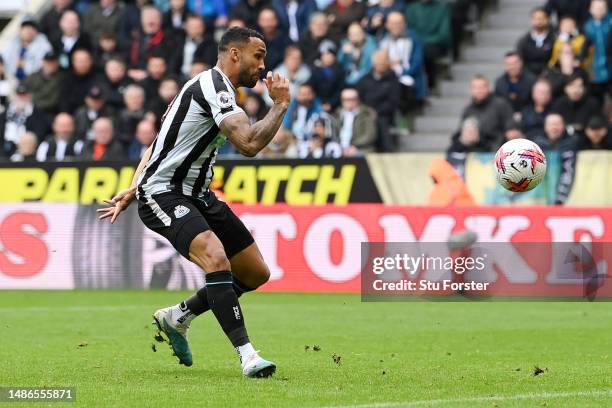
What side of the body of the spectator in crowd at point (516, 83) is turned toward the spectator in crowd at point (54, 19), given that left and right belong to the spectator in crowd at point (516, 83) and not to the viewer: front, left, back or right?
right

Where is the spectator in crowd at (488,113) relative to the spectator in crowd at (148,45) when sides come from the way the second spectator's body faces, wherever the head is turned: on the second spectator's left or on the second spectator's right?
on the second spectator's left

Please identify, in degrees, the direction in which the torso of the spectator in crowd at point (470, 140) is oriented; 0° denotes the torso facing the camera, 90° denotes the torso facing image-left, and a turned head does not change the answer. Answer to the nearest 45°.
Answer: approximately 0°

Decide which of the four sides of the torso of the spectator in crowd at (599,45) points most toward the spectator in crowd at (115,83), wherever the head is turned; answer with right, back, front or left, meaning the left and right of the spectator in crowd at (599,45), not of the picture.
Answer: right

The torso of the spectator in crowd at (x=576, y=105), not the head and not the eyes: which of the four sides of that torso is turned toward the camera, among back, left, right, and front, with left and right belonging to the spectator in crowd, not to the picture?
front

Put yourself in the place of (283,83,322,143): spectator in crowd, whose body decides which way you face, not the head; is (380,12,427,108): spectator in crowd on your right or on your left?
on your left

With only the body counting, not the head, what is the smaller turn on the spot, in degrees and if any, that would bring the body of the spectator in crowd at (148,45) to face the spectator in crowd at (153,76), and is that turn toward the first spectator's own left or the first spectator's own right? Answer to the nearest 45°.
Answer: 0° — they already face them

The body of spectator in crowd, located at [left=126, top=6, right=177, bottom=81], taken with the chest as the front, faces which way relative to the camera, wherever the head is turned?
toward the camera

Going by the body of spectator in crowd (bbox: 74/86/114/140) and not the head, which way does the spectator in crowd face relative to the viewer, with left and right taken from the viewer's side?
facing the viewer

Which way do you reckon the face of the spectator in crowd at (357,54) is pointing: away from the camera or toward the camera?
toward the camera

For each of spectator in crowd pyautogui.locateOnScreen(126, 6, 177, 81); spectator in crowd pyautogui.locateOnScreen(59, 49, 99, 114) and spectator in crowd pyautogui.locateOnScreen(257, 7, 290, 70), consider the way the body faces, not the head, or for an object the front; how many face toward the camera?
3

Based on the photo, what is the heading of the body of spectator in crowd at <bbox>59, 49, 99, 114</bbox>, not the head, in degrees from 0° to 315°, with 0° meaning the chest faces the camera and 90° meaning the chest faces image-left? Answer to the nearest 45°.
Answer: approximately 0°

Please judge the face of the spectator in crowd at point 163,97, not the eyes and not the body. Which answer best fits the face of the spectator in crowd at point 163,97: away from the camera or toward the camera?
toward the camera
